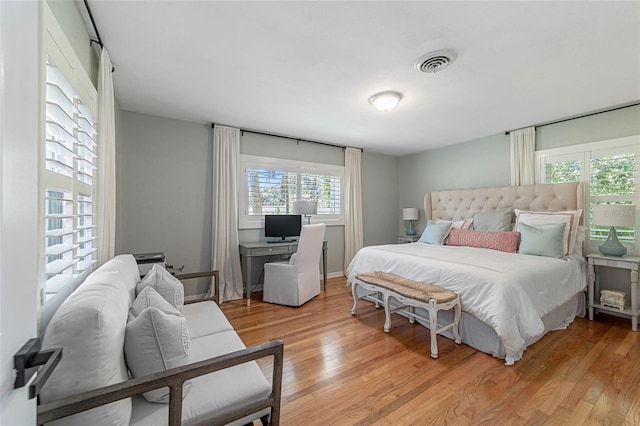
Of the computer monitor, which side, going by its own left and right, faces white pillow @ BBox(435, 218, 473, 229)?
left

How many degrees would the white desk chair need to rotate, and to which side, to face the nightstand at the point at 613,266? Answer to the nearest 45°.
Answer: approximately 135° to its right

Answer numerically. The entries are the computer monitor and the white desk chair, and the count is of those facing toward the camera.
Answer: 1

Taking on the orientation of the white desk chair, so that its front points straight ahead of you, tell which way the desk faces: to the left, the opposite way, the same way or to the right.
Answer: the opposite way

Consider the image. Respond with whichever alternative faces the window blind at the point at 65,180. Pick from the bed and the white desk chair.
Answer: the bed

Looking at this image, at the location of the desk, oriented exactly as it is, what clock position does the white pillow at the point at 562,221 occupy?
The white pillow is roughly at 11 o'clock from the desk.

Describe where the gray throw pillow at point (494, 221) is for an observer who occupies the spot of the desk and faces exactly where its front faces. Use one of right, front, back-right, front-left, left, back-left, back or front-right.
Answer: front-left

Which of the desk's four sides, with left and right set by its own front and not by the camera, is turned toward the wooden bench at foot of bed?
front

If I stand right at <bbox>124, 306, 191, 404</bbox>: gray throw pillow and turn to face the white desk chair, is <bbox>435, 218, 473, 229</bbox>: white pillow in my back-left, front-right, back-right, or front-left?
front-right

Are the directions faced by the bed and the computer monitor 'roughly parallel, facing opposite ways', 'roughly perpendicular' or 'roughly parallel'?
roughly perpendicular

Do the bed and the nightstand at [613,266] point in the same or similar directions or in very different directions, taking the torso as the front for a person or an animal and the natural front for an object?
same or similar directions

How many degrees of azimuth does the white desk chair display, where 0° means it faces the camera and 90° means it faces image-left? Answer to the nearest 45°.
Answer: approximately 135°

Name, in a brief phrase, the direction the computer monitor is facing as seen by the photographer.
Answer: facing the viewer

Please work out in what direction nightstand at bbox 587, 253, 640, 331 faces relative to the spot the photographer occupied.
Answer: facing the viewer and to the left of the viewer

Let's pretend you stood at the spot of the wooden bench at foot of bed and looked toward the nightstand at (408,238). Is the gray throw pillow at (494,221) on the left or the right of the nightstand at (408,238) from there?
right

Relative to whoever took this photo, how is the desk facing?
facing the viewer and to the right of the viewer

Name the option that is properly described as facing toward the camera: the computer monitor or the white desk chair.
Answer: the computer monitor

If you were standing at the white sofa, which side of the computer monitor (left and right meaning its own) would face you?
front
